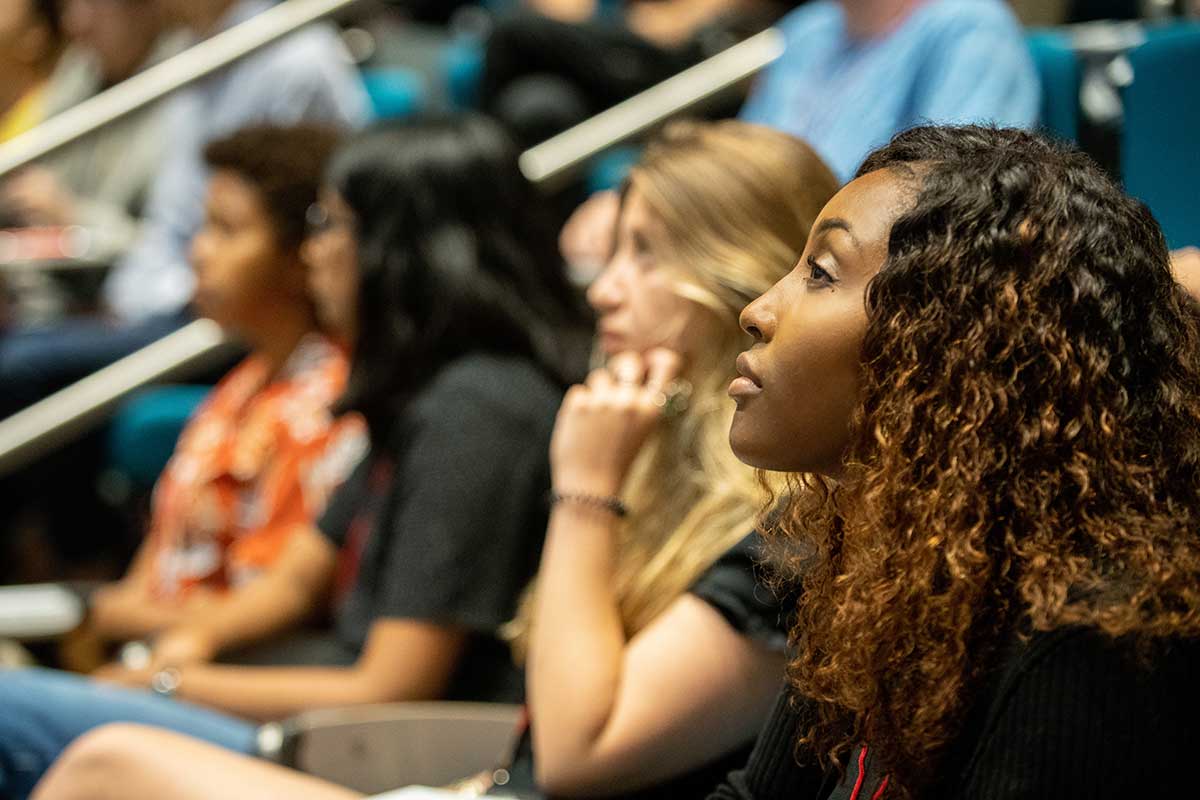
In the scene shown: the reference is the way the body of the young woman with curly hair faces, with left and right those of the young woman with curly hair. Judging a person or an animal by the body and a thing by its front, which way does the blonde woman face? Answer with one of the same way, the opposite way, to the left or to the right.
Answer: the same way

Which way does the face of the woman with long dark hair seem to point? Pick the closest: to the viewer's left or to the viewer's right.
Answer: to the viewer's left

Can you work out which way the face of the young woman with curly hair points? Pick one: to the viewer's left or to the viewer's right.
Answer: to the viewer's left

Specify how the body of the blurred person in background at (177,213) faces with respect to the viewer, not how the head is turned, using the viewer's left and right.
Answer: facing to the left of the viewer

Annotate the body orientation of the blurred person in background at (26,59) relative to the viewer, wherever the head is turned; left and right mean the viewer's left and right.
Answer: facing to the left of the viewer

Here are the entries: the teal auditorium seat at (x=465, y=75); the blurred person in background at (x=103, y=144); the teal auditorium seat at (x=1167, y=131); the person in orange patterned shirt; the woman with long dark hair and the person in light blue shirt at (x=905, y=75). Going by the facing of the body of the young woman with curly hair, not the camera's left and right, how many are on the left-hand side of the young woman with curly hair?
0

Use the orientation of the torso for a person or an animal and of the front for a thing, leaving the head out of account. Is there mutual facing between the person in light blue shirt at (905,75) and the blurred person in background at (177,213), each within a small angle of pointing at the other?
no

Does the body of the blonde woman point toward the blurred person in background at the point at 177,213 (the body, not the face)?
no

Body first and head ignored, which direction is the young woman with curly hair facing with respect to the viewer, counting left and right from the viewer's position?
facing to the left of the viewer

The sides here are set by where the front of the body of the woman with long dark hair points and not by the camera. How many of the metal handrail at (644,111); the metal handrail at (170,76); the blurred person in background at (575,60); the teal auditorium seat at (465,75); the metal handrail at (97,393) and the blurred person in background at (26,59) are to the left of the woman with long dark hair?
0

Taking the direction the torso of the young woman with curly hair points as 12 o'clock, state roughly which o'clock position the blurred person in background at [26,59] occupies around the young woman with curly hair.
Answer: The blurred person in background is roughly at 2 o'clock from the young woman with curly hair.

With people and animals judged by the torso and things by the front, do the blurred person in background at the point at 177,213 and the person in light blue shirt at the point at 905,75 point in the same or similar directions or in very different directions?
same or similar directions

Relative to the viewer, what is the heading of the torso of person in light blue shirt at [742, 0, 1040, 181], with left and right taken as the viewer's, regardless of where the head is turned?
facing the viewer and to the left of the viewer

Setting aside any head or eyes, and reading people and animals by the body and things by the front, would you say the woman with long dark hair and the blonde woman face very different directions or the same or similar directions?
same or similar directions

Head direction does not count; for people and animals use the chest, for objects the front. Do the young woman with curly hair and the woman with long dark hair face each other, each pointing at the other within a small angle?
no

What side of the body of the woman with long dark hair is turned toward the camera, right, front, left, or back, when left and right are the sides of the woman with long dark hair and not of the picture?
left

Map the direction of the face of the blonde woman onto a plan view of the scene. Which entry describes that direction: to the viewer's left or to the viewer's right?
to the viewer's left
